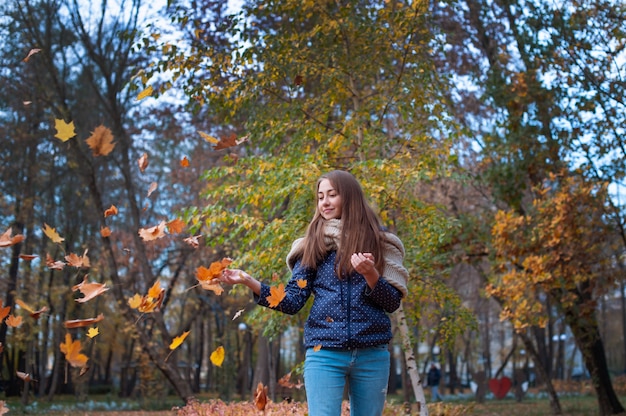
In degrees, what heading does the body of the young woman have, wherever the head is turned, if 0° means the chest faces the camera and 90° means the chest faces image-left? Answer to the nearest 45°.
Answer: approximately 0°

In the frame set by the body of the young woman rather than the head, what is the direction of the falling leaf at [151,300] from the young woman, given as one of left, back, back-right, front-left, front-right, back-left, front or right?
right

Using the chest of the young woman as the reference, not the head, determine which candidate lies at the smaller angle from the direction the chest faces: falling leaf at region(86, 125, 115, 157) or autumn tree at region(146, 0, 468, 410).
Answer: the falling leaf

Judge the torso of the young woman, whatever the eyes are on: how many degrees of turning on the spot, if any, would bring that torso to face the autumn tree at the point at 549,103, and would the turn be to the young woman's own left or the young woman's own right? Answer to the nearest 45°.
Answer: approximately 135° to the young woman's own left

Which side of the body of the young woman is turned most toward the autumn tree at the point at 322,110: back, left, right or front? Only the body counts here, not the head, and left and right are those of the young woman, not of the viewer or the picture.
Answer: back

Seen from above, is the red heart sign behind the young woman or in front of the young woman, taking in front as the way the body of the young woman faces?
behind

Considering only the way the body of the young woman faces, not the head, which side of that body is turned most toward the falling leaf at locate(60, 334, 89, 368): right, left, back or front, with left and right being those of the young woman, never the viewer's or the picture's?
right

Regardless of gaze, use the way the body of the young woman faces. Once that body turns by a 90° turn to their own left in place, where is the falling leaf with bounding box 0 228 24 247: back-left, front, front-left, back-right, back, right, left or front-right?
back
